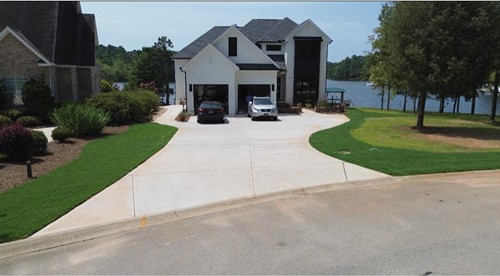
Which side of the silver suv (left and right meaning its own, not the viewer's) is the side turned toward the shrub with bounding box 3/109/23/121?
right

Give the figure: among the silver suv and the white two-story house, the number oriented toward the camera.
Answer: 2

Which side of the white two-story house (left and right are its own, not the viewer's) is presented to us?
front

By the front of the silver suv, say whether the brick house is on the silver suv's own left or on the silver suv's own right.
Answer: on the silver suv's own right

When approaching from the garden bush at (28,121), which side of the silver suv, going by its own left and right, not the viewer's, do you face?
right

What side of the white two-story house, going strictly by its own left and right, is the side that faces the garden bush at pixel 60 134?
front

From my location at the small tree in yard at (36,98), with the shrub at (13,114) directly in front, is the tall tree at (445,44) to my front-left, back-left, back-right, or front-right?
back-left

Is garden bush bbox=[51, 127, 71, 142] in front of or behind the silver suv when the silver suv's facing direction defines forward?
in front

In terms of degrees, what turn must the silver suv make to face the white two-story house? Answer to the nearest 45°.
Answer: approximately 180°

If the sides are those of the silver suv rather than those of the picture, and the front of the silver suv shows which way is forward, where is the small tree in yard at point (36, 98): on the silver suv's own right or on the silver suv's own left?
on the silver suv's own right

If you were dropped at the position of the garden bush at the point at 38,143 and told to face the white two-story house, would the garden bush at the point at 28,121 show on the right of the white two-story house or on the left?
left
